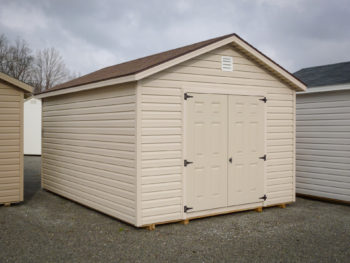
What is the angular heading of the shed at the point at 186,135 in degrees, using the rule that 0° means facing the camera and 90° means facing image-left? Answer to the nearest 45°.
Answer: approximately 315°

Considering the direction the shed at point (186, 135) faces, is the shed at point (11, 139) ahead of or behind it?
behind

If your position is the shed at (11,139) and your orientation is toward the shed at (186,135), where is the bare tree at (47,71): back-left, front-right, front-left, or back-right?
back-left

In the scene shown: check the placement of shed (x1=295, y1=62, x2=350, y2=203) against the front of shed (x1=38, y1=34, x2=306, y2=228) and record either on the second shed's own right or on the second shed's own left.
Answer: on the second shed's own left

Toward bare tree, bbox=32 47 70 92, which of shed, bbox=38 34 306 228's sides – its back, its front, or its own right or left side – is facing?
back

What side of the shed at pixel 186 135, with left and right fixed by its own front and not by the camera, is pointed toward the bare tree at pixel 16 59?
back
